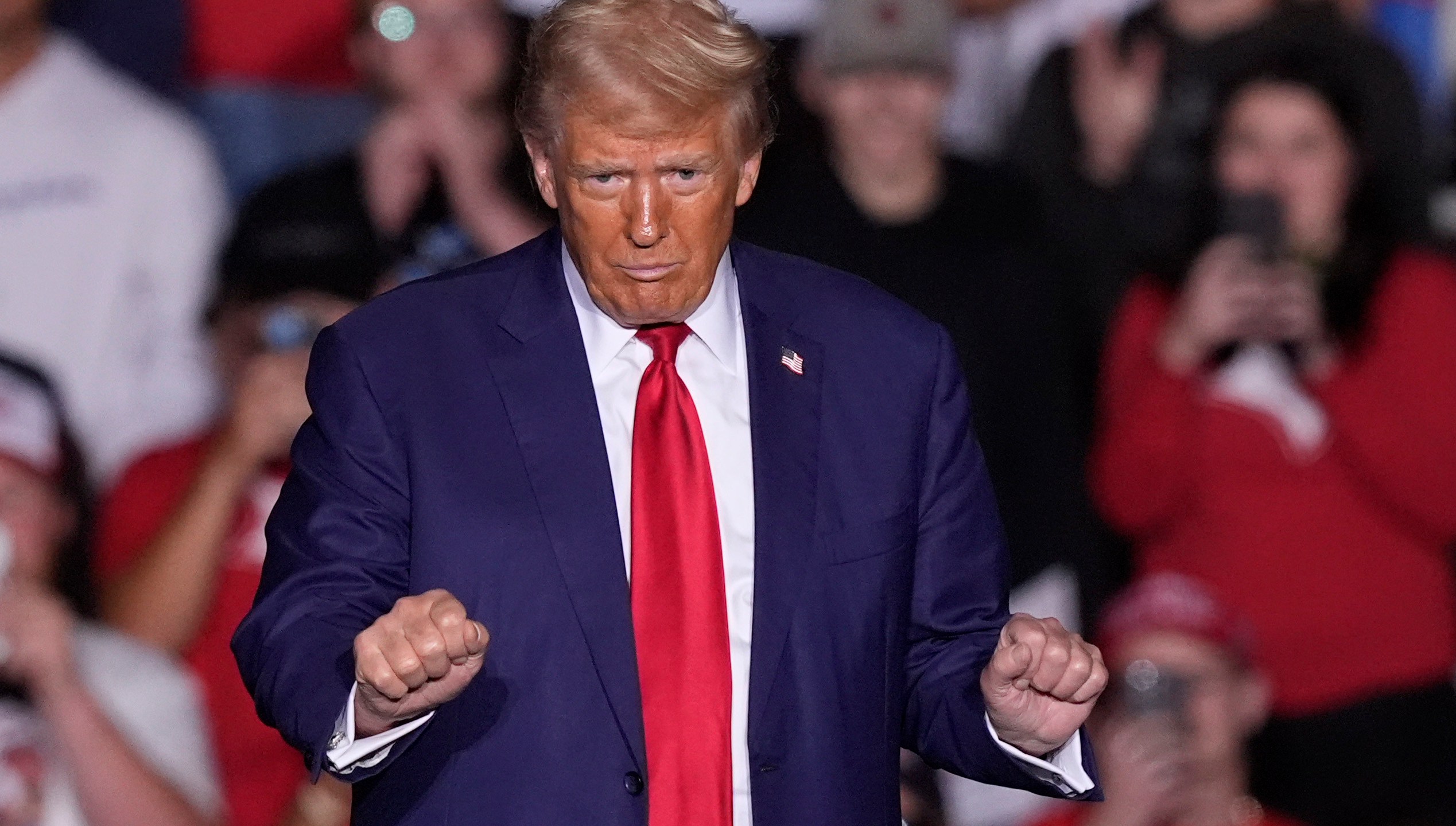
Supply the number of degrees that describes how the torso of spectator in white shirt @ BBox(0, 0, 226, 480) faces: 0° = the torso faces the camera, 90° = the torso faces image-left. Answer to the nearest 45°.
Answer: approximately 0°

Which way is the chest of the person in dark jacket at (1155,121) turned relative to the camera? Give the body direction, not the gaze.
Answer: toward the camera

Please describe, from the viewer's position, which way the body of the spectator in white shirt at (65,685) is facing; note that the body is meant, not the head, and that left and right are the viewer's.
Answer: facing the viewer

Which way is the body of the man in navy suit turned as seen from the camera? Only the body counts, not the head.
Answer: toward the camera

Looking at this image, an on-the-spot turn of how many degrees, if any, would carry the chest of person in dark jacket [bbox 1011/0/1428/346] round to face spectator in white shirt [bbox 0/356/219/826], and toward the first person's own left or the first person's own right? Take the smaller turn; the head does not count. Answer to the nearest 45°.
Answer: approximately 45° to the first person's own right
